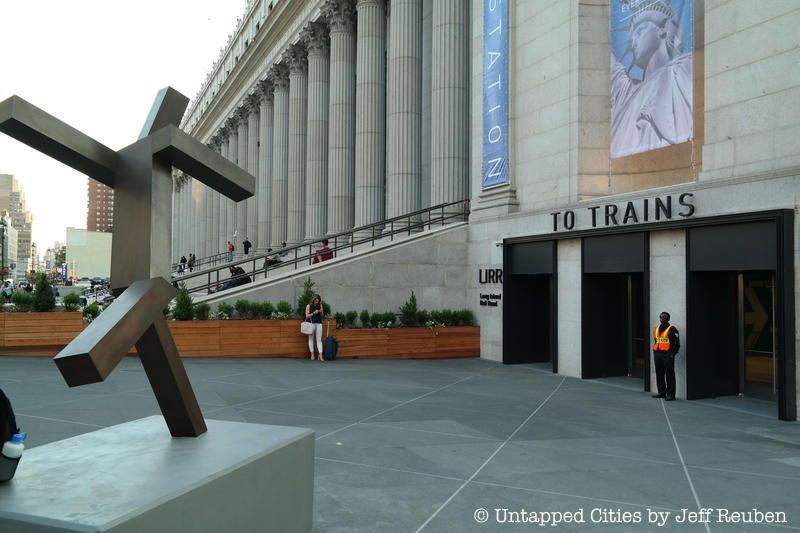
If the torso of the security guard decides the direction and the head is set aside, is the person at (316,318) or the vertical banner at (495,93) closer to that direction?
the person

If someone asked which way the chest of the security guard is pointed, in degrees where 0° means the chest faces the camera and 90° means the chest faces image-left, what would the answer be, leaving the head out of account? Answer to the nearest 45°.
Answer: approximately 45°

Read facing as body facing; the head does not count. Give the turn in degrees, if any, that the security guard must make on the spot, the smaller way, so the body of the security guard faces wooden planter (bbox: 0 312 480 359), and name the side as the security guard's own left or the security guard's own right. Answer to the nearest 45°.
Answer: approximately 45° to the security guard's own right

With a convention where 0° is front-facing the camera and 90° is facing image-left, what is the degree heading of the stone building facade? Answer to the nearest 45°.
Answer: approximately 45°

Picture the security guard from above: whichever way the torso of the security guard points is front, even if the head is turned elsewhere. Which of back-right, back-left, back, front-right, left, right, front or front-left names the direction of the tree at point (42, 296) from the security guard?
front-right

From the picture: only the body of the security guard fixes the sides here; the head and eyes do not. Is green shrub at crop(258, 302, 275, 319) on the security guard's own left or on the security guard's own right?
on the security guard's own right

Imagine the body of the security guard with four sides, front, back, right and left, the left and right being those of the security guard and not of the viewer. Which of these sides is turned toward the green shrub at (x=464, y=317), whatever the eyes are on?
right

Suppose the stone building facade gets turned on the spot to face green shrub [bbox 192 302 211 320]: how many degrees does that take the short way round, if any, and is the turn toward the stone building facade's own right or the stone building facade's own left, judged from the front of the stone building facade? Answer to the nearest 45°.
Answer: approximately 45° to the stone building facade's own right

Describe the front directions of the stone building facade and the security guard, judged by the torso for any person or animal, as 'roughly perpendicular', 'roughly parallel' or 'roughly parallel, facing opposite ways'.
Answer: roughly parallel
